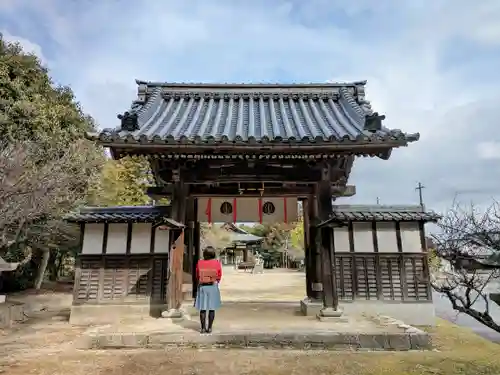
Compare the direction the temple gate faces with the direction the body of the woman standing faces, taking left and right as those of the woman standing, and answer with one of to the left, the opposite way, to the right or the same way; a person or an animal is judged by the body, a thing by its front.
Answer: the opposite way

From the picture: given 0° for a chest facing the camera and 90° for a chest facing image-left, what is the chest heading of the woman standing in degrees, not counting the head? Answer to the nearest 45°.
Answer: approximately 180°

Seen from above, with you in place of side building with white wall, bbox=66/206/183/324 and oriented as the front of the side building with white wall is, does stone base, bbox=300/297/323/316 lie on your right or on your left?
on your left

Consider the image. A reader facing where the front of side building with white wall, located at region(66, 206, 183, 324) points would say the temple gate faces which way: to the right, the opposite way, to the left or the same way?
the same way

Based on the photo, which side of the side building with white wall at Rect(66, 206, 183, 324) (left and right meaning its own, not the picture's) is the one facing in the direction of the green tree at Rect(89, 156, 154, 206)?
back

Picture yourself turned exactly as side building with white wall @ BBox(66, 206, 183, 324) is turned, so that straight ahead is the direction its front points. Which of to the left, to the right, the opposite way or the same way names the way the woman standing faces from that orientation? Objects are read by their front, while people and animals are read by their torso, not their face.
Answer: the opposite way

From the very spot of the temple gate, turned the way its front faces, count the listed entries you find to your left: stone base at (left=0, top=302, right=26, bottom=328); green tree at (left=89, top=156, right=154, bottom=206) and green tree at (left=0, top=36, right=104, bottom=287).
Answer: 0

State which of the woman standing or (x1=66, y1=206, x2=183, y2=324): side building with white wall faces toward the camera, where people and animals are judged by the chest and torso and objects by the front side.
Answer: the side building with white wall

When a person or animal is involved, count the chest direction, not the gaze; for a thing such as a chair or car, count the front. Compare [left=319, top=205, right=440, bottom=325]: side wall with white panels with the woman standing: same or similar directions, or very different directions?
very different directions

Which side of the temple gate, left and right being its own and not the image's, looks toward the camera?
front

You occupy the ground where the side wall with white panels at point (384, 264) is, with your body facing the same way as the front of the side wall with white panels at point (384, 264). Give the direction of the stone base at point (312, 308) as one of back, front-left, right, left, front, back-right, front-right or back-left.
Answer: front-right

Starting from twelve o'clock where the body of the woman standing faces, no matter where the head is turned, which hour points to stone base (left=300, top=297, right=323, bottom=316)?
The stone base is roughly at 2 o'clock from the woman standing.

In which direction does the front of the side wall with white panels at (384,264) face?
toward the camera

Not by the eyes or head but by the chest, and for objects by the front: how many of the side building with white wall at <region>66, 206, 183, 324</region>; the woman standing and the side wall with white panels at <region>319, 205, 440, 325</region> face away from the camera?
1

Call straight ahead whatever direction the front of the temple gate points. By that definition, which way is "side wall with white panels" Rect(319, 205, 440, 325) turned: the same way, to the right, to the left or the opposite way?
the same way
